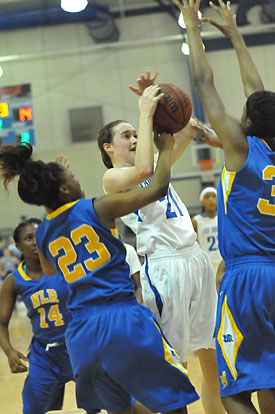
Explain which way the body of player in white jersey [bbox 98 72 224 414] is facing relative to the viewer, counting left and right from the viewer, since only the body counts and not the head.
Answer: facing the viewer and to the right of the viewer

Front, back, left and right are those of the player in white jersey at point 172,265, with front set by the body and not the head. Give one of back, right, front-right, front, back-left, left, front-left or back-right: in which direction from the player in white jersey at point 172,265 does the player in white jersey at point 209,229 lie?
back-left

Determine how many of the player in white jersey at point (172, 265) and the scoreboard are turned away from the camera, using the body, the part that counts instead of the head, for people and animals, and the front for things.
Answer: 0

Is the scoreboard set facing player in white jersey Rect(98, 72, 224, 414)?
yes

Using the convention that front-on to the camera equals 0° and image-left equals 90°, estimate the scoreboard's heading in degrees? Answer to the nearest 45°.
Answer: approximately 0°

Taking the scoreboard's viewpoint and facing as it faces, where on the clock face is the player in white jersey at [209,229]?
The player in white jersey is roughly at 11 o'clock from the scoreboard.
